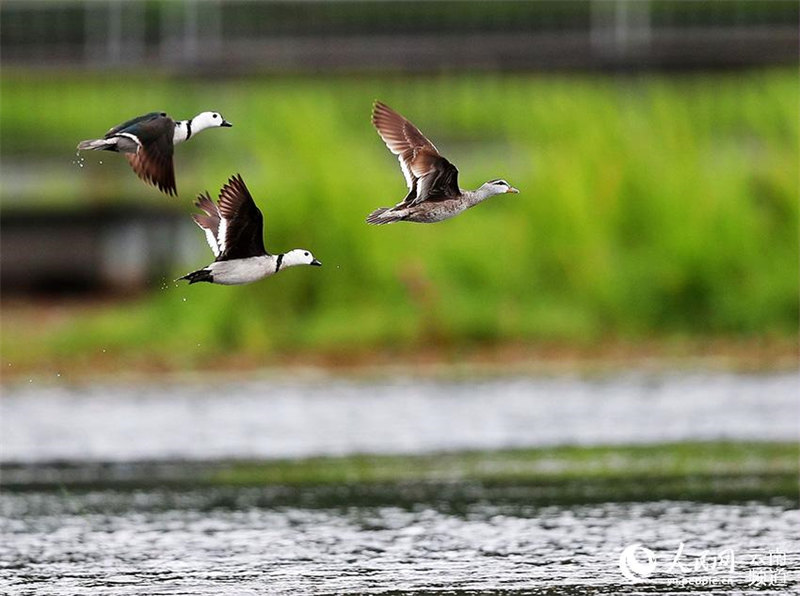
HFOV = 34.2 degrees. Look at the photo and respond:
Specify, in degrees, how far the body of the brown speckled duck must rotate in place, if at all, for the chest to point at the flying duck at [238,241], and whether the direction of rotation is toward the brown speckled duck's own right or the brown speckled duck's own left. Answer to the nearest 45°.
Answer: approximately 180°

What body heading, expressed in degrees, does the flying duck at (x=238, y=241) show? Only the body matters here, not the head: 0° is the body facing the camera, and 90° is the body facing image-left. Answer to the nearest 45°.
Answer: approximately 270°

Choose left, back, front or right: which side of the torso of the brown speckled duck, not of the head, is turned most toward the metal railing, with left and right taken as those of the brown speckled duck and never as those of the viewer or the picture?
left

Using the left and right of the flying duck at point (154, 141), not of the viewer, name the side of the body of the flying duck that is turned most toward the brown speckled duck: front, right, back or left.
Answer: front

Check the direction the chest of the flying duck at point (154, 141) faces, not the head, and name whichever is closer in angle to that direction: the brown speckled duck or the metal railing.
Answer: the brown speckled duck

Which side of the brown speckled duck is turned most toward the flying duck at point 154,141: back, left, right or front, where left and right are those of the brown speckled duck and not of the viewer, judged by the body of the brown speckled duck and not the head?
back

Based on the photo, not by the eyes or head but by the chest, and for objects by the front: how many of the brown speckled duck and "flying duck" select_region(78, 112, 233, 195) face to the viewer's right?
2

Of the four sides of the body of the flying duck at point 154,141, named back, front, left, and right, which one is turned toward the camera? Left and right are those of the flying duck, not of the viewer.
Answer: right
